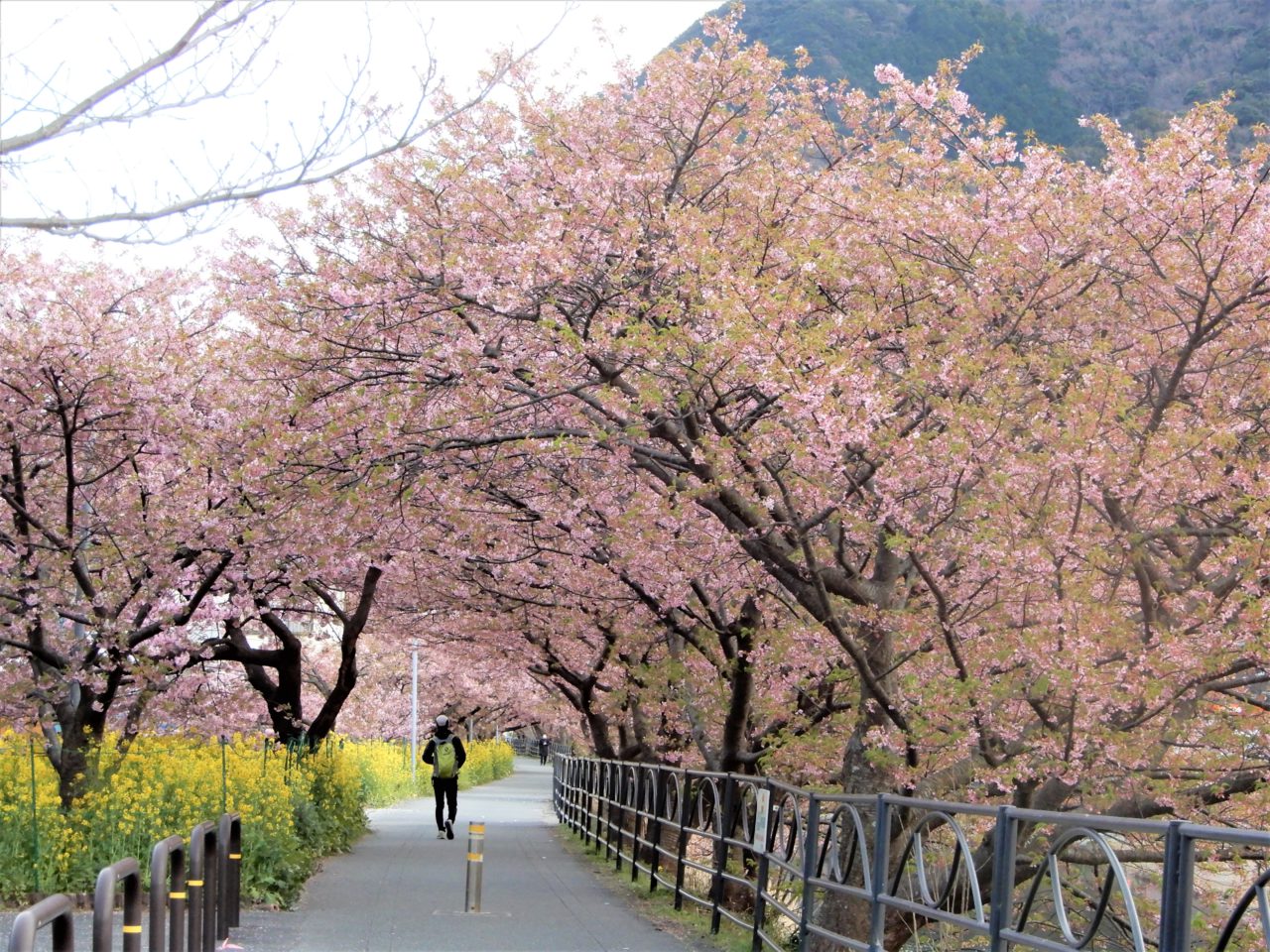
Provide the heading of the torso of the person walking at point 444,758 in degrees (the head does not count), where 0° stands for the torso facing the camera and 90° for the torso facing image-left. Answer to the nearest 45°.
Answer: approximately 180°

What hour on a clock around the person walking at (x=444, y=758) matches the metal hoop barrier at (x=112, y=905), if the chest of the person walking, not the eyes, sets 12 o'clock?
The metal hoop barrier is roughly at 6 o'clock from the person walking.

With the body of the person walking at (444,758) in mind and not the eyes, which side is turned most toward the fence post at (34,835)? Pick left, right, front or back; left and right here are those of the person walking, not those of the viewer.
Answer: back

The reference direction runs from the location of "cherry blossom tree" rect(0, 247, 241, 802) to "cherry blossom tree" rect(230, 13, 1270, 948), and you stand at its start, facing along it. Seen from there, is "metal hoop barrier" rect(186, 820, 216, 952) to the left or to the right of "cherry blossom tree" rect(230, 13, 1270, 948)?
right

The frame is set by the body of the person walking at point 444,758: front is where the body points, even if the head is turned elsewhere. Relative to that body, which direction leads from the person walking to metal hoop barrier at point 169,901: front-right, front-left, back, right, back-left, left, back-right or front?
back

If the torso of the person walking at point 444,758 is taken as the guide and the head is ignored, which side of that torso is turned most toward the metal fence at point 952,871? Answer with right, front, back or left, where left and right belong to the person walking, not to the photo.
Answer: back

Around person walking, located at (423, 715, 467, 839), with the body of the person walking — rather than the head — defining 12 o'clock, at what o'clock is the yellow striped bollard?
The yellow striped bollard is roughly at 6 o'clock from the person walking.

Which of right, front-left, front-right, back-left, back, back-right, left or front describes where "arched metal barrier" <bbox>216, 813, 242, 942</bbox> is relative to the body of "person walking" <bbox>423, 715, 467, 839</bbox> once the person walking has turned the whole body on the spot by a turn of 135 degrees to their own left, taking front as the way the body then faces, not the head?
front-left

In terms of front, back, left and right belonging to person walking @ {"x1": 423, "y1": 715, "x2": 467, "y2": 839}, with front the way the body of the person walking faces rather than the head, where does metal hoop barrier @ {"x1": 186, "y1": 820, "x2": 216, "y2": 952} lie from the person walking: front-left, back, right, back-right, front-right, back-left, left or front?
back

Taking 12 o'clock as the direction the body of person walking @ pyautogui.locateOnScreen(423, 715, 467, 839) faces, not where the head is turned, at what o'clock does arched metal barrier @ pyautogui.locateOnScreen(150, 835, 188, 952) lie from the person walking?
The arched metal barrier is roughly at 6 o'clock from the person walking.
